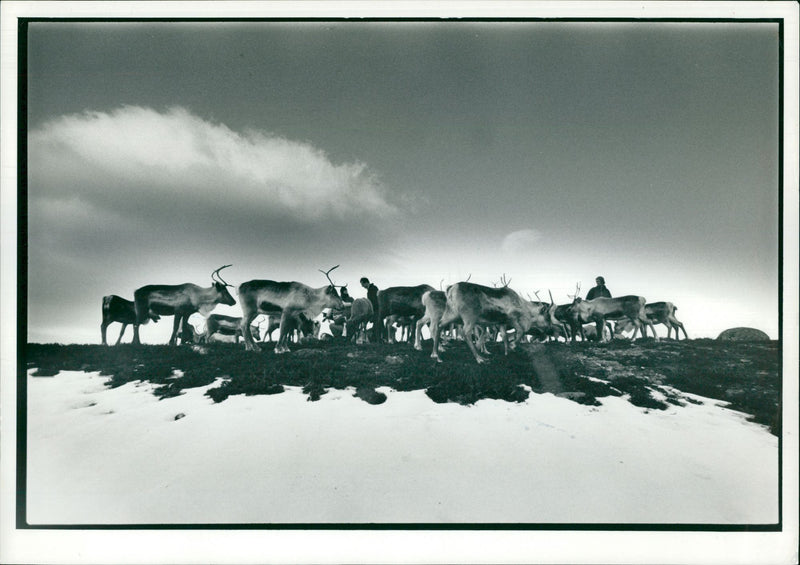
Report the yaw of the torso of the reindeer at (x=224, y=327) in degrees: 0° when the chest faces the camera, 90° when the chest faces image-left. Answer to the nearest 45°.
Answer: approximately 270°

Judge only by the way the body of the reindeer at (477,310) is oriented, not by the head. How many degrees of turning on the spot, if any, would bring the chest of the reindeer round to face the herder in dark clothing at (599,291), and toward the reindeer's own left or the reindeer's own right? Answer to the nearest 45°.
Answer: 0° — it already faces them

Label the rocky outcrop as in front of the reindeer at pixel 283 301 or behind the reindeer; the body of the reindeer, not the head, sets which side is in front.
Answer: in front

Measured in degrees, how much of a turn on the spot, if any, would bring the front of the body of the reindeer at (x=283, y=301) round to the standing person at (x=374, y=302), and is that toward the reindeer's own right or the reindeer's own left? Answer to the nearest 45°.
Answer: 0° — it already faces them

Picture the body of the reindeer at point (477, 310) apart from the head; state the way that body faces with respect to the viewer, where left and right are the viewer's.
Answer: facing to the right of the viewer

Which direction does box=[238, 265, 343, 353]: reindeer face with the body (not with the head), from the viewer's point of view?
to the viewer's right

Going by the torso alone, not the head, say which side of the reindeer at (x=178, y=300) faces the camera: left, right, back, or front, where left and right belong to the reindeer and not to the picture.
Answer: right

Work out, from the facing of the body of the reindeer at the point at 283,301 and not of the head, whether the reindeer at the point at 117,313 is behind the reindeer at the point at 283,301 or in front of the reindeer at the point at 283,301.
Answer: behind

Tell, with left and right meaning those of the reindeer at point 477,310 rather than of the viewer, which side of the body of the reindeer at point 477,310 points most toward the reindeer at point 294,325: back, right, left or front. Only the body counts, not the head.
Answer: back
